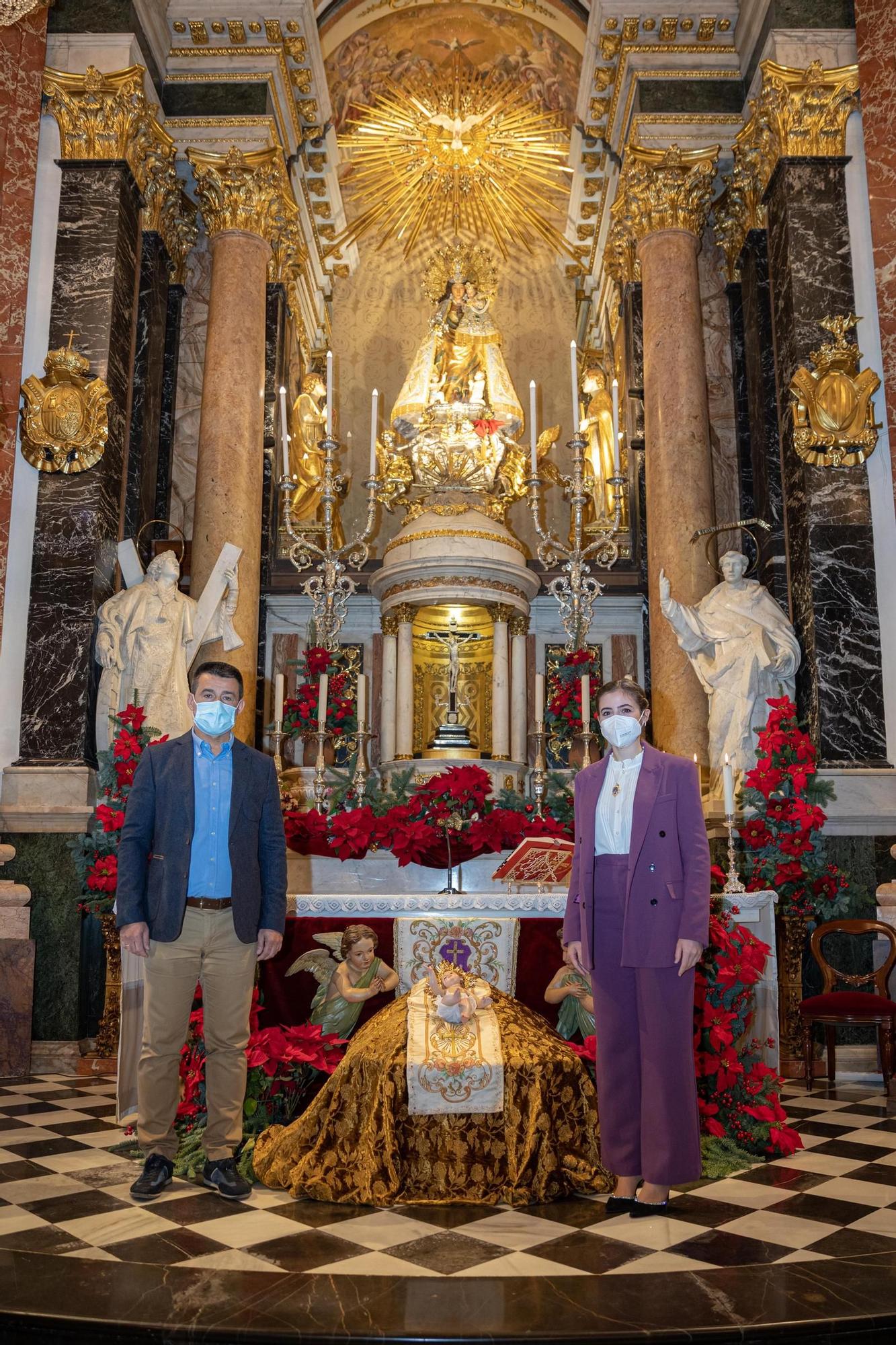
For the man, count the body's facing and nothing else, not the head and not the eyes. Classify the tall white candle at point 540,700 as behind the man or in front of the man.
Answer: behind

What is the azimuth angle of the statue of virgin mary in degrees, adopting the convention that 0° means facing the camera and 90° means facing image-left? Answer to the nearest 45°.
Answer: approximately 0°

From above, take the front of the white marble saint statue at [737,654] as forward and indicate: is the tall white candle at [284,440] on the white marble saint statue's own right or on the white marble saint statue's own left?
on the white marble saint statue's own right

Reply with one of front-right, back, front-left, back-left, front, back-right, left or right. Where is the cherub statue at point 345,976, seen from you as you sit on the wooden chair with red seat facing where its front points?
front-right

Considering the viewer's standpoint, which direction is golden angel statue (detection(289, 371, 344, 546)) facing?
facing to the right of the viewer

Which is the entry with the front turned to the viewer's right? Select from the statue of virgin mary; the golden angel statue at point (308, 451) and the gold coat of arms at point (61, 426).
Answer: the golden angel statue

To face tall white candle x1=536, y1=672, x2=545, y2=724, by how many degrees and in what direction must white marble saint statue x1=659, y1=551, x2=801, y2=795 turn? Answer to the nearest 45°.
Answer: approximately 45° to its right

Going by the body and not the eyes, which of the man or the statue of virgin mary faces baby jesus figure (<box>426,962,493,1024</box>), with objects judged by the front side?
the statue of virgin mary

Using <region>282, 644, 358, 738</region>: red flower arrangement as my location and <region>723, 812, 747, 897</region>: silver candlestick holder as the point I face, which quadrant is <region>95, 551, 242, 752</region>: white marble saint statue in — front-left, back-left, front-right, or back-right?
back-right

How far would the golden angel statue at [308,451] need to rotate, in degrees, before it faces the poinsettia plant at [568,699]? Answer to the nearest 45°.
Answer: approximately 45° to its right
